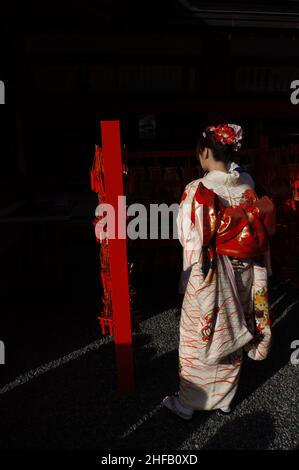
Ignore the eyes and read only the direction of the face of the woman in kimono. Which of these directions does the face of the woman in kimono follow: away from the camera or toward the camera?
away from the camera

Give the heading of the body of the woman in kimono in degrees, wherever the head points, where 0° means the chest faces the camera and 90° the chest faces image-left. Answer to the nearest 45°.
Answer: approximately 135°
